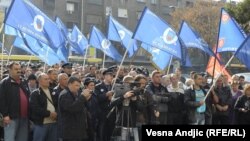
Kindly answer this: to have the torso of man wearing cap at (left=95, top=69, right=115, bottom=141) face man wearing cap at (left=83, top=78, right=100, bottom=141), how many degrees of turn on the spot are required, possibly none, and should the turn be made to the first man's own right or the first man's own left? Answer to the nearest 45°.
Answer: approximately 90° to the first man's own right

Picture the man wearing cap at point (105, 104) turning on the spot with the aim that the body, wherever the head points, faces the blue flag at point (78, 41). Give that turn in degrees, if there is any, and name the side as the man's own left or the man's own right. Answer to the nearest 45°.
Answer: approximately 135° to the man's own left

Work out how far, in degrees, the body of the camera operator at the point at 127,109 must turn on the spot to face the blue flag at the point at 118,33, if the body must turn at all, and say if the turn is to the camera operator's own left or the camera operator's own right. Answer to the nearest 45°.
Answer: approximately 135° to the camera operator's own left

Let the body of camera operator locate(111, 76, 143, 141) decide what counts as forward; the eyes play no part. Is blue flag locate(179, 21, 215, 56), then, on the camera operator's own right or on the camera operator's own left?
on the camera operator's own left

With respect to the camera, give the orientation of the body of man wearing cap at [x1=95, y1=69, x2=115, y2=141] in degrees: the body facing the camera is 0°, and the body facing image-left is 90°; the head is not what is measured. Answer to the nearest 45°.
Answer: approximately 315°

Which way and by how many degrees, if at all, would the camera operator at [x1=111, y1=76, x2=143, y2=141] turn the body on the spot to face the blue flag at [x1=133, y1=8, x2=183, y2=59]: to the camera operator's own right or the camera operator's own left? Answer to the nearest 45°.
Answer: approximately 135° to the camera operator's own left

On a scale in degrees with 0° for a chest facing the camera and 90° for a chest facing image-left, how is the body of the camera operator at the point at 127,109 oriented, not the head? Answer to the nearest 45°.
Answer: approximately 315°

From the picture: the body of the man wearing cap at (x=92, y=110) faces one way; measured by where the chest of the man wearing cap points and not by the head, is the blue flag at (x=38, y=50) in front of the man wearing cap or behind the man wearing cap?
behind

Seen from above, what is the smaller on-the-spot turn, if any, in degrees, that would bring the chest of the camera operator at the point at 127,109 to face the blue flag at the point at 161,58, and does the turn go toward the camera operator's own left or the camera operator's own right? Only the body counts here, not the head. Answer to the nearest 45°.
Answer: approximately 135° to the camera operator's own left
